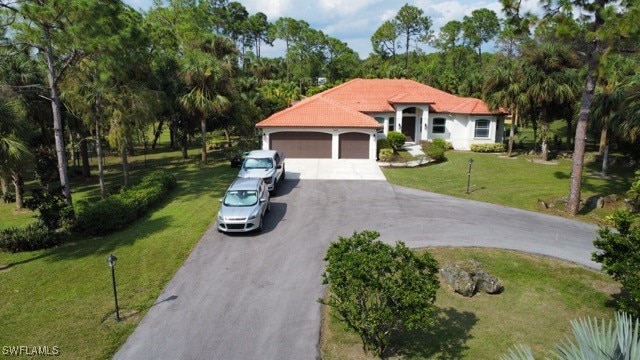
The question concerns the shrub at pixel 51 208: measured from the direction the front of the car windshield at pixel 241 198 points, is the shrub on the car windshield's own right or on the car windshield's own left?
on the car windshield's own right

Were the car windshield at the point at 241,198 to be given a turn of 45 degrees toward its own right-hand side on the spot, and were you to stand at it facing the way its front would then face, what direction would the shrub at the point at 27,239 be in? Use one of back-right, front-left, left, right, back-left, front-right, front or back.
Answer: front-right

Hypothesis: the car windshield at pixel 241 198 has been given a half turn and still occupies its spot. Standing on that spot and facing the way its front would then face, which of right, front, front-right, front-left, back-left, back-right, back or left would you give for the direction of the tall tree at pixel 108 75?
front-left

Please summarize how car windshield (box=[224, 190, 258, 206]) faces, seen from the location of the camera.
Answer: facing the viewer

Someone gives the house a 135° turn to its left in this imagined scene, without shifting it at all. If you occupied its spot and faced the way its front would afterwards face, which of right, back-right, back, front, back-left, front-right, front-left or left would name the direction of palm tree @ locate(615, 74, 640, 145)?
right

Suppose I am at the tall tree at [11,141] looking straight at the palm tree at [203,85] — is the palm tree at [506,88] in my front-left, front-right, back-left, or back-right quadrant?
front-right

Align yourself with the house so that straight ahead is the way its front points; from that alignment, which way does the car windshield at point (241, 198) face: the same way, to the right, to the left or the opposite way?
the same way

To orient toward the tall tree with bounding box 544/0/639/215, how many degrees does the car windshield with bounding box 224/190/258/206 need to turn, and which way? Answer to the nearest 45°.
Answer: approximately 90° to its left

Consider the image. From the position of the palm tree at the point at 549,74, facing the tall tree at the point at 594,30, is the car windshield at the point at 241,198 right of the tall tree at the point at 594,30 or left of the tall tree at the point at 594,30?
right

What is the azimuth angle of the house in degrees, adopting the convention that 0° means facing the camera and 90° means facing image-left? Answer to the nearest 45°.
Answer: approximately 0°

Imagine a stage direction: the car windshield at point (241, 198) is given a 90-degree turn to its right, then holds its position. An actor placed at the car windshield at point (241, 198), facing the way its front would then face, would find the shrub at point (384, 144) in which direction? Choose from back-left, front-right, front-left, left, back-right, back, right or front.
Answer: back-right

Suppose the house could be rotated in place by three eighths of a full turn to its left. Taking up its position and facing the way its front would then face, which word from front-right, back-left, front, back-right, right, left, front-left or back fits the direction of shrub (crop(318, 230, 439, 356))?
back-right

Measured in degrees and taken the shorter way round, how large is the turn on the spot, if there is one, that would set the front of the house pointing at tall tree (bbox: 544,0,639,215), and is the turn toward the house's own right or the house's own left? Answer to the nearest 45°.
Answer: approximately 45° to the house's own left

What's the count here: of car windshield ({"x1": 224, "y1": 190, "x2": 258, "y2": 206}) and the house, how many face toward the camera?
2

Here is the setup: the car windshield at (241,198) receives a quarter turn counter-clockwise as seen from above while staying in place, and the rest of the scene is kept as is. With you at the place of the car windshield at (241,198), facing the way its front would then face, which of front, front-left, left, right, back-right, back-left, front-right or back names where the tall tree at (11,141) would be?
back

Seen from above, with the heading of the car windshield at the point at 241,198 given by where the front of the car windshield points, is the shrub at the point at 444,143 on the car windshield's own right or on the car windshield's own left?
on the car windshield's own left
